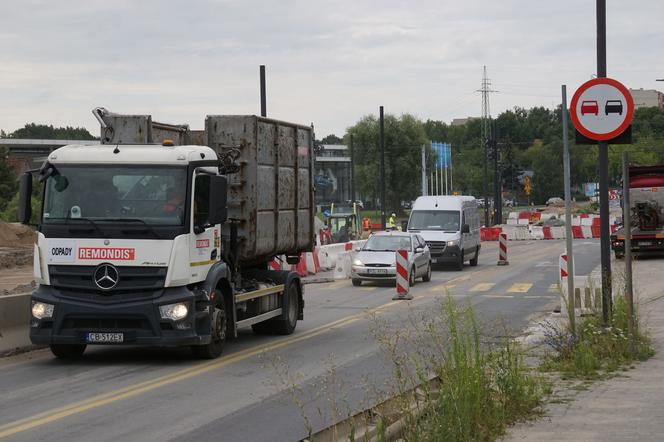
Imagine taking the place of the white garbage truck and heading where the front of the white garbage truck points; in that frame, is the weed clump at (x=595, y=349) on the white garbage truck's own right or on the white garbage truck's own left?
on the white garbage truck's own left

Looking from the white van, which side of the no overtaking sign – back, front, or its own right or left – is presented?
back

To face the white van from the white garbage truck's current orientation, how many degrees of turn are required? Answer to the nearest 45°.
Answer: approximately 180°

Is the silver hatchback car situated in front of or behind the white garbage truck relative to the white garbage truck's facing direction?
behind

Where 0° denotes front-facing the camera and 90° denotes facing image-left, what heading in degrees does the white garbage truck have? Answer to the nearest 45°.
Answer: approximately 45°

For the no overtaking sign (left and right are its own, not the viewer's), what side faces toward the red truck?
back

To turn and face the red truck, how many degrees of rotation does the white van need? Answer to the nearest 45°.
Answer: approximately 135° to its left

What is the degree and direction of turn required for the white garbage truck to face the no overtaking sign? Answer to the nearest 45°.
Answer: approximately 135° to its left

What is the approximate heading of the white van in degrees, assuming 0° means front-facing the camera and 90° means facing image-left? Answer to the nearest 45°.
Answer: approximately 45°

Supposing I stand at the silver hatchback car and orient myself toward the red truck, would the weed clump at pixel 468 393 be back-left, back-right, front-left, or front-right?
back-right

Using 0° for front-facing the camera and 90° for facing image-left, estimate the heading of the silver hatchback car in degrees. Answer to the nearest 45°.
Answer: approximately 45°

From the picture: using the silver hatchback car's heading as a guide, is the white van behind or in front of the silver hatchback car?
behind
